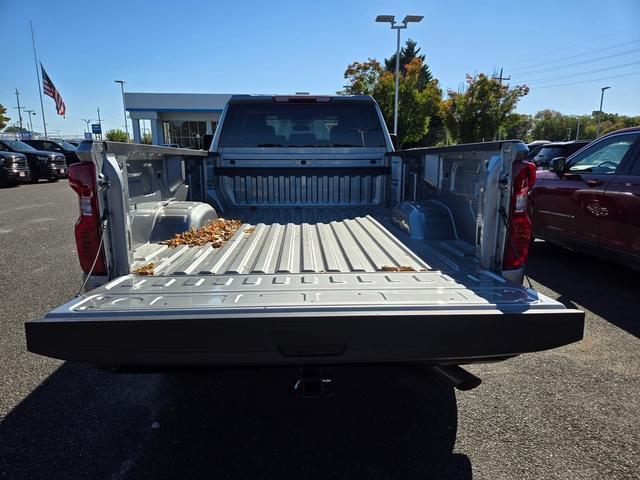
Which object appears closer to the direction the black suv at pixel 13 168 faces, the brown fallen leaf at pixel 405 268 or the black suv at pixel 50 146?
the brown fallen leaf

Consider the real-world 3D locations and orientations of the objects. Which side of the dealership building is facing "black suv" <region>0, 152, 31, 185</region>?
front

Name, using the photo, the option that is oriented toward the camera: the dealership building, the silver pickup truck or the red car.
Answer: the dealership building

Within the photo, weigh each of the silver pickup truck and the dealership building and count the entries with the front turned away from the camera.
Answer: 1

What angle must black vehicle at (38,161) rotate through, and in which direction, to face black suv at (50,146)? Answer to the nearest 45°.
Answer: approximately 135° to its left

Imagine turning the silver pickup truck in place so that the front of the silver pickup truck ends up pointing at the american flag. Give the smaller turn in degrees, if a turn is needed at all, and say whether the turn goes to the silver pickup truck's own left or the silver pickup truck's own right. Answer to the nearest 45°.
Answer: approximately 45° to the silver pickup truck's own left

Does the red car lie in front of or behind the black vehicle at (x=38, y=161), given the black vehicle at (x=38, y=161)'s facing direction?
in front

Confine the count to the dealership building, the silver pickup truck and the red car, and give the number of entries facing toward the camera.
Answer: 1

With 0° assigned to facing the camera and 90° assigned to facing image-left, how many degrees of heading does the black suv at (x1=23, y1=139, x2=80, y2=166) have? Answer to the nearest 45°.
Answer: approximately 315°

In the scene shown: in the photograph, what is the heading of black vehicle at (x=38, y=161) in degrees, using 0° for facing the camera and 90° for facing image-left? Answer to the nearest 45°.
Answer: approximately 315°

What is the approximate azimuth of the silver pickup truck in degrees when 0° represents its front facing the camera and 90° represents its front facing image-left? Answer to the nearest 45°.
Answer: approximately 180°

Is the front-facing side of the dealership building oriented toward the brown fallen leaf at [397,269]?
yes

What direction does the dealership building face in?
toward the camera

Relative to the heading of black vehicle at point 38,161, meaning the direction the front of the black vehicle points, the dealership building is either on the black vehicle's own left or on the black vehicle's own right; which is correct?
on the black vehicle's own left
